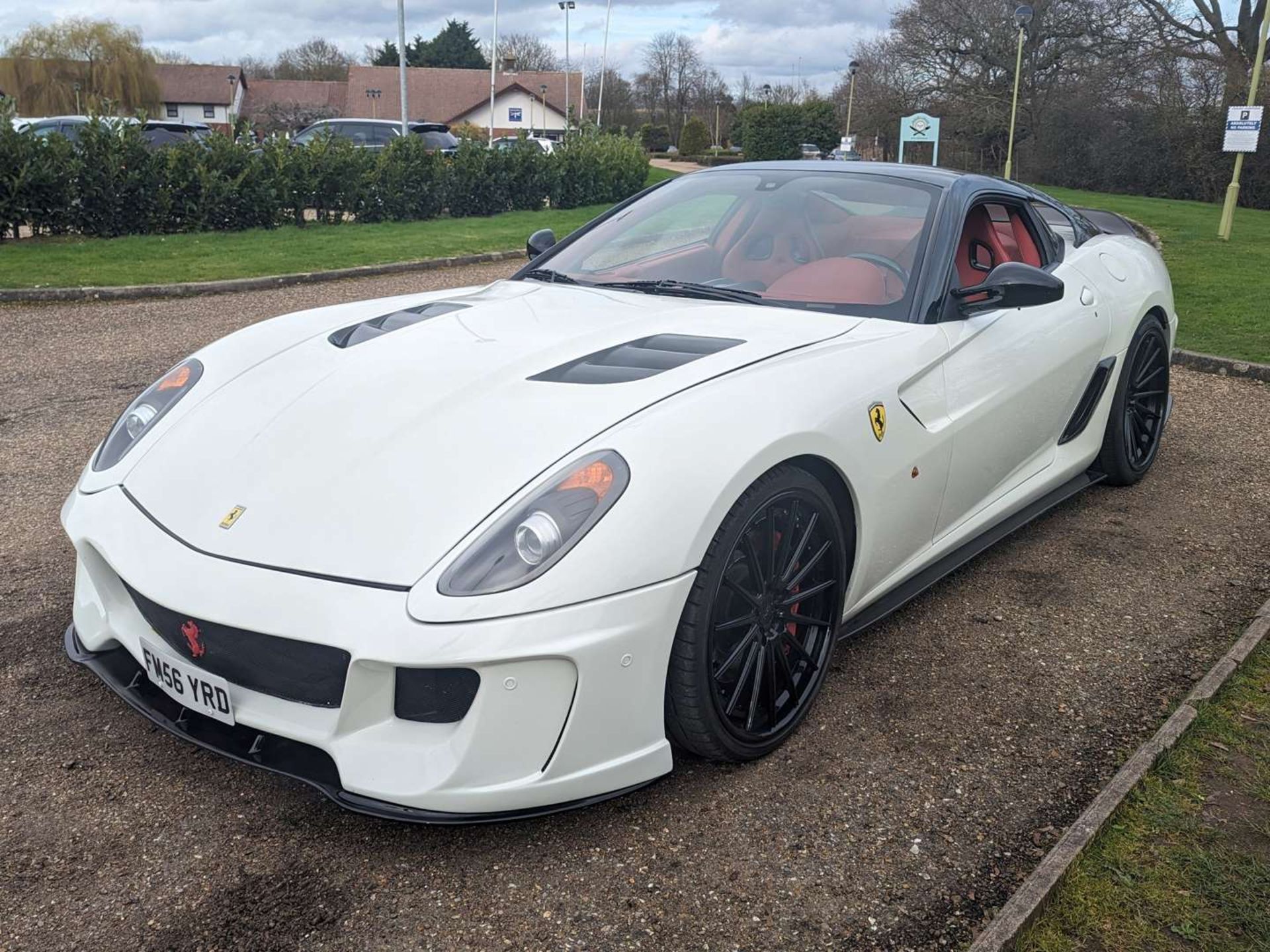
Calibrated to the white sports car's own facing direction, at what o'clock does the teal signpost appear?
The teal signpost is roughly at 5 o'clock from the white sports car.

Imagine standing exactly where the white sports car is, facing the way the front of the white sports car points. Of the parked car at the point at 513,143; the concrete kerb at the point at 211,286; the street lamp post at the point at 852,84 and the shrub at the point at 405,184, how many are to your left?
0

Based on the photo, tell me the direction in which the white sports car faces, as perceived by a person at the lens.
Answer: facing the viewer and to the left of the viewer

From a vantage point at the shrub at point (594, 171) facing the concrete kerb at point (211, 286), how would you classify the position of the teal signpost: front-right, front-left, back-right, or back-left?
back-left

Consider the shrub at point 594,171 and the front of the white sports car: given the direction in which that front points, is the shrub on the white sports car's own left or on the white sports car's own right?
on the white sports car's own right

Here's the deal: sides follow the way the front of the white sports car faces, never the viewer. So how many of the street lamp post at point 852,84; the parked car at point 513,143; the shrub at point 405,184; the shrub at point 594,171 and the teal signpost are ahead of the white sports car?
0

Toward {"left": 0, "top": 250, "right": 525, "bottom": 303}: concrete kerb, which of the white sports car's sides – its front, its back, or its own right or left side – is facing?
right

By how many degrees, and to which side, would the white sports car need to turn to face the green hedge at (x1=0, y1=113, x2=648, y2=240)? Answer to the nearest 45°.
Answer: approximately 135° to its right

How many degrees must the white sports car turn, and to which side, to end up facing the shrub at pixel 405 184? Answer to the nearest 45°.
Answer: approximately 135° to its right

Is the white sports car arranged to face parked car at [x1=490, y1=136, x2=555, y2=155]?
no

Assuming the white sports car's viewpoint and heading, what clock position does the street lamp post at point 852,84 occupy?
The street lamp post is roughly at 5 o'clock from the white sports car.
